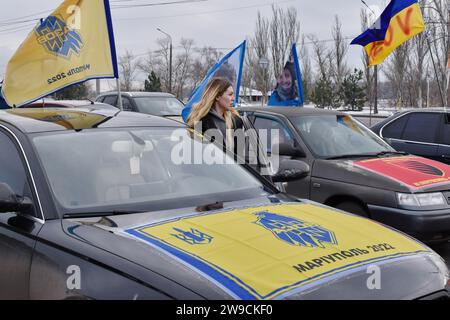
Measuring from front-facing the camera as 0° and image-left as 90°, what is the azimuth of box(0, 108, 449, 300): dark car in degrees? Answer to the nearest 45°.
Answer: approximately 315°

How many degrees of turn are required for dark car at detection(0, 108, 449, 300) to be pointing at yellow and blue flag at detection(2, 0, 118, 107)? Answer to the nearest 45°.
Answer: approximately 135° to its left

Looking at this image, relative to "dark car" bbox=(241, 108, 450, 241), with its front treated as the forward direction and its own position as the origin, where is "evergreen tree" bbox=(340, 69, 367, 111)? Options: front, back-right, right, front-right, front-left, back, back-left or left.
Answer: back-left

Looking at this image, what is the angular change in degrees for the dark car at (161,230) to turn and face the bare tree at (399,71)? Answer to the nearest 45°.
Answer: approximately 135° to its left

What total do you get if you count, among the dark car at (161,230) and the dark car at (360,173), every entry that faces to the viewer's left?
0

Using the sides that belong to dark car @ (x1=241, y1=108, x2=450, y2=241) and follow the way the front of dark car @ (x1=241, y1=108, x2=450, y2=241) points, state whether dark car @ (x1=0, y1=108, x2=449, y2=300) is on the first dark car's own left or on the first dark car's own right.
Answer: on the first dark car's own right

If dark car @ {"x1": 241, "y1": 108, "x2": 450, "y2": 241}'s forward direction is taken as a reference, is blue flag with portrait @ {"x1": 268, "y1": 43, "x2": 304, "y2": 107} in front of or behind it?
behind

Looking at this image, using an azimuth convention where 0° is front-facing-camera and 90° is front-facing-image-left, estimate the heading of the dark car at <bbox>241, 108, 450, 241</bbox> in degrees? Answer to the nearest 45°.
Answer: approximately 315°

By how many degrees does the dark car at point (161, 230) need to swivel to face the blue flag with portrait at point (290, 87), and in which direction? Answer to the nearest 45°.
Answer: approximately 135° to its left
